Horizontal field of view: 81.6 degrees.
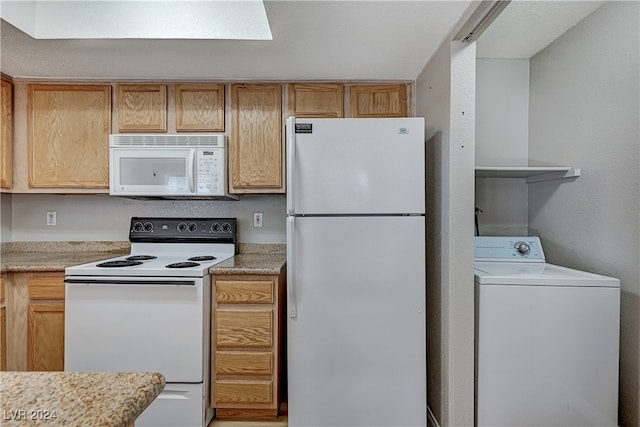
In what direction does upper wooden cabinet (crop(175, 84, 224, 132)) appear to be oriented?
toward the camera

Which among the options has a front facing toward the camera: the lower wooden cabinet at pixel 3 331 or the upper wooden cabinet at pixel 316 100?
the upper wooden cabinet

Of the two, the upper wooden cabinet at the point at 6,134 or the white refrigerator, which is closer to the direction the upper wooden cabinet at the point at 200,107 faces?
the white refrigerator

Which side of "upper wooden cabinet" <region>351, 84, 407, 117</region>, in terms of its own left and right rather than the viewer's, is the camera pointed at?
front

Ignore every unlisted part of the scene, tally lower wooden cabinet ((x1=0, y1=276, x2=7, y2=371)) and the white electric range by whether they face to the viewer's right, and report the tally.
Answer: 1

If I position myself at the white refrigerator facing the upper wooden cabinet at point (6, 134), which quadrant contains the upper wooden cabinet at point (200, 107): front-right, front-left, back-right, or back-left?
front-right

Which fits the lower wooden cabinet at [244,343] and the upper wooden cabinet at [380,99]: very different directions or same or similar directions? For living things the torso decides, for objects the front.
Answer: same or similar directions

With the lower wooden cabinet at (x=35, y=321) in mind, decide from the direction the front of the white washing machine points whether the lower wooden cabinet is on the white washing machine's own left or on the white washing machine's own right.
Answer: on the white washing machine's own right

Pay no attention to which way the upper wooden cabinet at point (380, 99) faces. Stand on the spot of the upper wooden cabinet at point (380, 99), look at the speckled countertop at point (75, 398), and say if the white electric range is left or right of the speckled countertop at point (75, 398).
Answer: right

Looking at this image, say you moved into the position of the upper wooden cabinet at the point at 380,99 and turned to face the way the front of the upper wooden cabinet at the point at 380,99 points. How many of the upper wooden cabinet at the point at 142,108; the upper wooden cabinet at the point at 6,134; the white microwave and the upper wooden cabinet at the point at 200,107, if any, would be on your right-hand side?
4

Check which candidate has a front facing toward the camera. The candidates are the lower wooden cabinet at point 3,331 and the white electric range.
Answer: the white electric range

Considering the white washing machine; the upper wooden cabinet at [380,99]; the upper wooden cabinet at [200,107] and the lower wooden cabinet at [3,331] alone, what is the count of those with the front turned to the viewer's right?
1

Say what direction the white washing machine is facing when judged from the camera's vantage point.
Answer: facing the viewer
